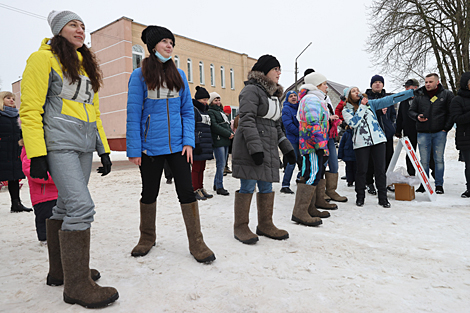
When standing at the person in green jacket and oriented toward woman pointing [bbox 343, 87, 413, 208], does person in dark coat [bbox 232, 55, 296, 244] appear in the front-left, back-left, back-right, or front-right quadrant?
front-right

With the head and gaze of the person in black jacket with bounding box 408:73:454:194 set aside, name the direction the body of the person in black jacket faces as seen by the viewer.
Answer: toward the camera

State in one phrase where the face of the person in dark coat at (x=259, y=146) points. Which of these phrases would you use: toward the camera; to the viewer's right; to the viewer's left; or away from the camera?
to the viewer's right

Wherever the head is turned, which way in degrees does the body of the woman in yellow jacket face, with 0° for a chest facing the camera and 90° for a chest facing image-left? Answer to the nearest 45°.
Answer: approximately 315°

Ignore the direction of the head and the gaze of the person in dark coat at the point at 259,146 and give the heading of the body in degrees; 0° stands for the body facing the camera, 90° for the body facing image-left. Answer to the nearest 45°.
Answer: approximately 315°

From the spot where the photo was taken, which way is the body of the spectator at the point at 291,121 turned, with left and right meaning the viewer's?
facing the viewer and to the right of the viewer

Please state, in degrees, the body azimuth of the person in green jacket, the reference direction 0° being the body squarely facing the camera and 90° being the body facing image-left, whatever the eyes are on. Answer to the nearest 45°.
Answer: approximately 315°

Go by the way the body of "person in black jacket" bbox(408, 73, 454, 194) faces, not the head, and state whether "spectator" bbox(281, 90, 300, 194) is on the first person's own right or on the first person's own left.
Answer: on the first person's own right

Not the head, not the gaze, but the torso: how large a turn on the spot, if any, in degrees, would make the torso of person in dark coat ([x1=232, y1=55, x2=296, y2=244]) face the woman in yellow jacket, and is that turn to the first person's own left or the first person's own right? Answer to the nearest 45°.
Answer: approximately 90° to the first person's own right

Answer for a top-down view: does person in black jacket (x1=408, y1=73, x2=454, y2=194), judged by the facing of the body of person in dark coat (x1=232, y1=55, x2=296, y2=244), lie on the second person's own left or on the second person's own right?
on the second person's own left
